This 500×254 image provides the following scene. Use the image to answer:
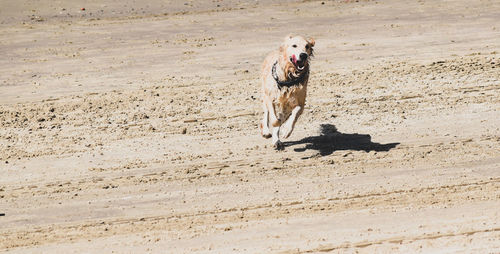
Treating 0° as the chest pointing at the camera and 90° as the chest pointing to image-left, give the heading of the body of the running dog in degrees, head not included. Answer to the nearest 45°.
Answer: approximately 315°
